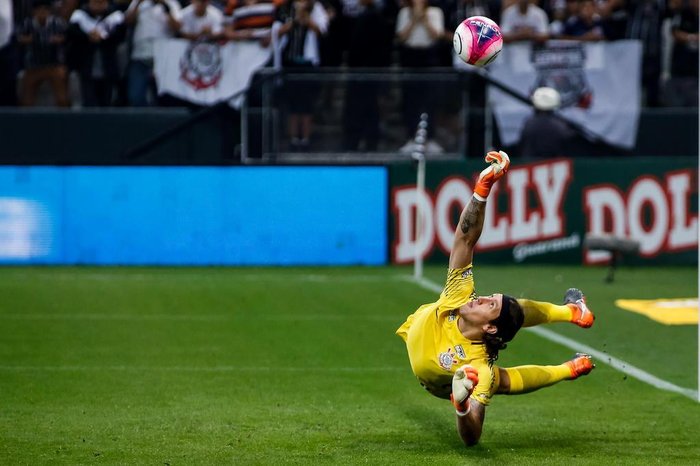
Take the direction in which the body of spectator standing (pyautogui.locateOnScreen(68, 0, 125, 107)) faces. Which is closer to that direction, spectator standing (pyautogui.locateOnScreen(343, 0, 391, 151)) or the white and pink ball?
the white and pink ball

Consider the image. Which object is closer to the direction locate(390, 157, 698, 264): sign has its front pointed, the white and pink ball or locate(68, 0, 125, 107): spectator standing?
the white and pink ball

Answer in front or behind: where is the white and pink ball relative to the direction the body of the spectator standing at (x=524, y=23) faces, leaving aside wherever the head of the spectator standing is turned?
in front

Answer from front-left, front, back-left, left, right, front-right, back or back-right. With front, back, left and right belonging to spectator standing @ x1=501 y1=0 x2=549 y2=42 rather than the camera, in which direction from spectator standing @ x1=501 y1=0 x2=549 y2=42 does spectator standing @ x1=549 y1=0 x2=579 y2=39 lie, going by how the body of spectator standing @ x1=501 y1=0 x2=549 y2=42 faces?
back-left

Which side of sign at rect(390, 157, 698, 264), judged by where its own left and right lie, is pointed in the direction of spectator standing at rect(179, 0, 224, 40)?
right

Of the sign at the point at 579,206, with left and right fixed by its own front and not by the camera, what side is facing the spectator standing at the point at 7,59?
right

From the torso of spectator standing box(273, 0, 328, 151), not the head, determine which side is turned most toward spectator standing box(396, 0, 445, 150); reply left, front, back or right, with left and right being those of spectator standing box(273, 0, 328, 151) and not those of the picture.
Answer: left

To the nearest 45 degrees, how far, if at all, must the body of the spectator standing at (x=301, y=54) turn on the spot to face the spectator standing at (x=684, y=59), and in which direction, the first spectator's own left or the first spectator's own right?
approximately 90° to the first spectator's own left
